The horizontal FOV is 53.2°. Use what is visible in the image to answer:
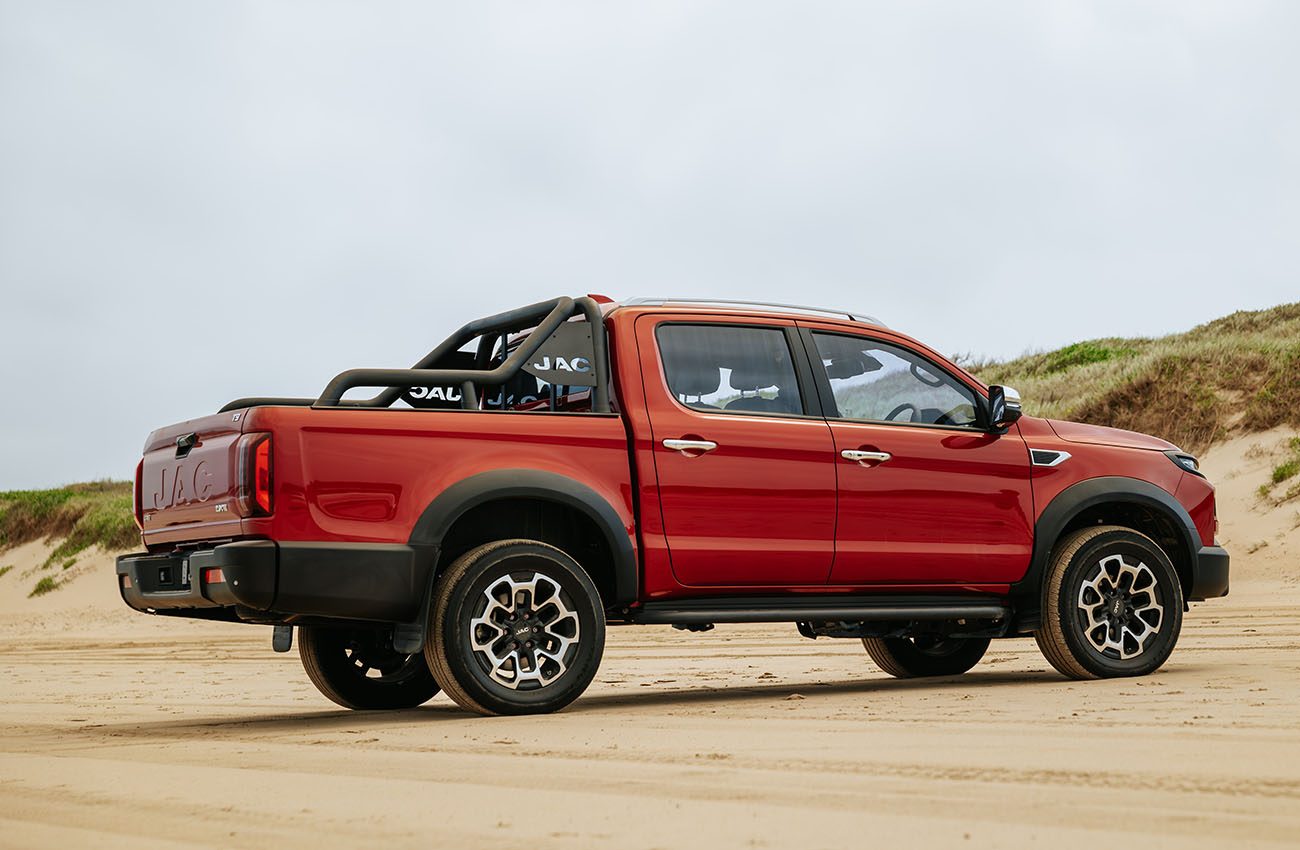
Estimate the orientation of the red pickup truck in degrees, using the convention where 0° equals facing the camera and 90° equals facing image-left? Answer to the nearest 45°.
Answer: approximately 225°
